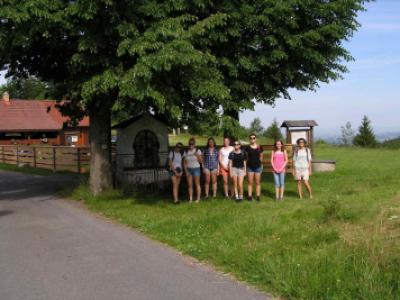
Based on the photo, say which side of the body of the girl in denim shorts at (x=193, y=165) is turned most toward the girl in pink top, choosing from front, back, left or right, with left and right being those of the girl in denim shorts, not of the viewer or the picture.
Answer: left

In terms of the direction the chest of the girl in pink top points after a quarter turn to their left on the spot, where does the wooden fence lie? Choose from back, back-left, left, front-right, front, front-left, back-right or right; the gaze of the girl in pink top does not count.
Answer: back-left

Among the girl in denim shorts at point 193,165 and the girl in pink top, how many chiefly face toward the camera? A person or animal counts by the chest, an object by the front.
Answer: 2

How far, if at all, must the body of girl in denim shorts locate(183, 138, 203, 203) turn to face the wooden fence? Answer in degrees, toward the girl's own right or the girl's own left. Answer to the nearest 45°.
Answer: approximately 135° to the girl's own right

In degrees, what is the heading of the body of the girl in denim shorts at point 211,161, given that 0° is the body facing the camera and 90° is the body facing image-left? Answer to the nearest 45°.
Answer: approximately 0°

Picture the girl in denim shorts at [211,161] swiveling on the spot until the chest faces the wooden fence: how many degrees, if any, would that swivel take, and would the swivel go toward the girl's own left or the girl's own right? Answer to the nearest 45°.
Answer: approximately 135° to the girl's own right
